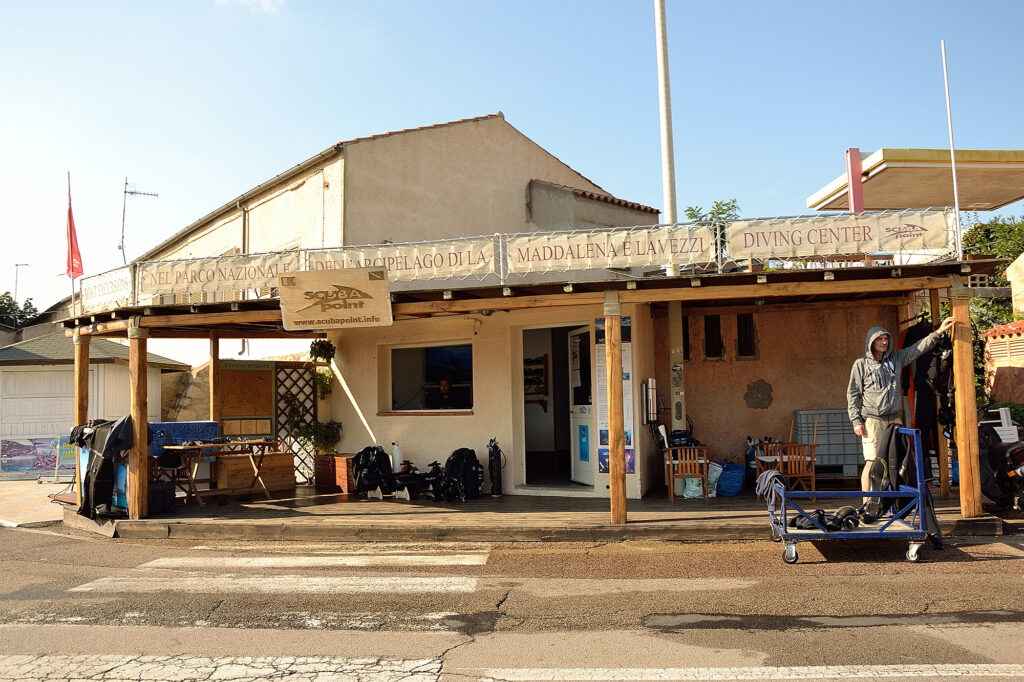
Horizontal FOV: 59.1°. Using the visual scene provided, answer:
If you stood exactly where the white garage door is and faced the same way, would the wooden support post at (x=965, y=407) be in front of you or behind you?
in front

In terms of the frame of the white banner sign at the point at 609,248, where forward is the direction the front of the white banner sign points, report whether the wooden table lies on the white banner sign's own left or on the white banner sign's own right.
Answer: on the white banner sign's own right

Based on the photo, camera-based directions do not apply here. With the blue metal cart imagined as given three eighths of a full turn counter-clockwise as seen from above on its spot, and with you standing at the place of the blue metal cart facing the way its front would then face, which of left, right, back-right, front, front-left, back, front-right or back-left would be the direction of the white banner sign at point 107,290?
back-right

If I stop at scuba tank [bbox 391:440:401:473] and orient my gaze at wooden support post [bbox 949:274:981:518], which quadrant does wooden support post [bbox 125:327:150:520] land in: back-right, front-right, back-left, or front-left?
back-right

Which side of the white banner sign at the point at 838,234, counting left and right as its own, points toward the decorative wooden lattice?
right

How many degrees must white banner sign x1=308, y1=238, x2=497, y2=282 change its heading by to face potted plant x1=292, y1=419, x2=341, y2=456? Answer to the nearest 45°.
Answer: approximately 180°

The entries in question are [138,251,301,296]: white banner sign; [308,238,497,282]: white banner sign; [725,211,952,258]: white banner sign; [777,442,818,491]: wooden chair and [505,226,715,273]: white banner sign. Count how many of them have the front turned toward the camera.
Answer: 4

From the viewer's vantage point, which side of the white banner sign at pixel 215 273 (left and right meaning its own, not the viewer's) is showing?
front

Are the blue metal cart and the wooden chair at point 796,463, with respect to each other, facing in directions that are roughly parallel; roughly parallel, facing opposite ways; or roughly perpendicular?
roughly perpendicular

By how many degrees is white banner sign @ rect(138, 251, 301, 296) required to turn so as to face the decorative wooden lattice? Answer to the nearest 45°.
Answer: approximately 180°

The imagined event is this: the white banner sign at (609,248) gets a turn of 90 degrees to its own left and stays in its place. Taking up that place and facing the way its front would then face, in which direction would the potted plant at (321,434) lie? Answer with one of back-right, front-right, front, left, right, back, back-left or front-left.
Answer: back-left

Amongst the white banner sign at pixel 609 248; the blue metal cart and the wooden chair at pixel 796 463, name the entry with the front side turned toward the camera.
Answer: the white banner sign

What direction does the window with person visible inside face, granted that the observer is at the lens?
facing the viewer

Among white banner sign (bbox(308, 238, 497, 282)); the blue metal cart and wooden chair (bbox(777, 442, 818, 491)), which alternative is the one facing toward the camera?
the white banner sign

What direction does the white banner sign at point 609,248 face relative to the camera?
toward the camera

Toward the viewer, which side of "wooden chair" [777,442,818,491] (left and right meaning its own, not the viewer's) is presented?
back
